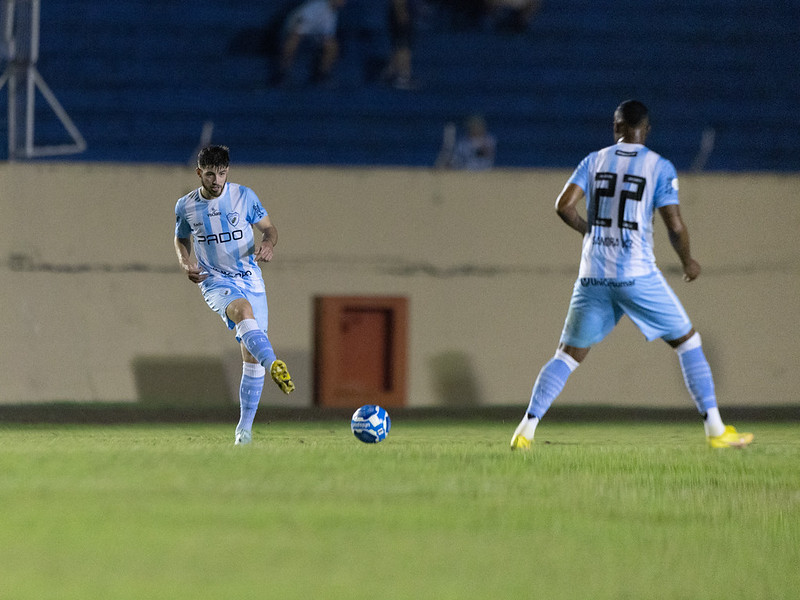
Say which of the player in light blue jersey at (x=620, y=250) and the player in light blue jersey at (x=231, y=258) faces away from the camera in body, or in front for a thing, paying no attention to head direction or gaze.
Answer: the player in light blue jersey at (x=620, y=250)

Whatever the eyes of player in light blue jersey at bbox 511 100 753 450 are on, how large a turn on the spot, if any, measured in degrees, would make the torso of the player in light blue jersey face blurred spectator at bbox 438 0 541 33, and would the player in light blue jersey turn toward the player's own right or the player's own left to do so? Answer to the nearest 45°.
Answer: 0° — they already face them

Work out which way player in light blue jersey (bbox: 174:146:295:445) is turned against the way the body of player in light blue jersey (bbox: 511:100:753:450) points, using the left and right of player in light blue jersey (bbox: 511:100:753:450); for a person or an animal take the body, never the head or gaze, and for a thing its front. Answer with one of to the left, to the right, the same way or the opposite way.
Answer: the opposite way

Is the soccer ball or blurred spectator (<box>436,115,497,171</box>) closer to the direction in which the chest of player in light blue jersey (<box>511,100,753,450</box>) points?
the blurred spectator

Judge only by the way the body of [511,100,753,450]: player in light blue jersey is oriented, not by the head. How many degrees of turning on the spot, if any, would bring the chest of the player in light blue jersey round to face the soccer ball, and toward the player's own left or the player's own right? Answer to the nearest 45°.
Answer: approximately 90° to the player's own left

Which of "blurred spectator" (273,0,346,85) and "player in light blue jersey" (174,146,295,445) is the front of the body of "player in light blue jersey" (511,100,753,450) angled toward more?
the blurred spectator

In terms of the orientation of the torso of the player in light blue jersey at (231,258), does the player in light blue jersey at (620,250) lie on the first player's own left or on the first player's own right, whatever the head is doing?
on the first player's own left

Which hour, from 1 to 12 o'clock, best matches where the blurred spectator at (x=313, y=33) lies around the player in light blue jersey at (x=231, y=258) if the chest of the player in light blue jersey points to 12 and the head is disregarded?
The blurred spectator is roughly at 6 o'clock from the player in light blue jersey.

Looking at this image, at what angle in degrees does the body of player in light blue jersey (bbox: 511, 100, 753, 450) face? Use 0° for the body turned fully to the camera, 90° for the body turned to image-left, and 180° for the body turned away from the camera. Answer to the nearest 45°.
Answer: approximately 180°

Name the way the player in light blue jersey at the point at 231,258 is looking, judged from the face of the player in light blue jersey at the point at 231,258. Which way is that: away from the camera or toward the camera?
toward the camera

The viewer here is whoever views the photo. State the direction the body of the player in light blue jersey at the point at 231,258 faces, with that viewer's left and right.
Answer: facing the viewer

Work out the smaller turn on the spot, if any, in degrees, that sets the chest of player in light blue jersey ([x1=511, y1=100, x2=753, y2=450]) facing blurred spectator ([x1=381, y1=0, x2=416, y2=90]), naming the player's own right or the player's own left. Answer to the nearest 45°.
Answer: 0° — they already face them

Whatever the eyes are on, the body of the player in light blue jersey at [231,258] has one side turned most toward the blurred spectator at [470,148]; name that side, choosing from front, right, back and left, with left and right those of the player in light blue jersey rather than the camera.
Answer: back

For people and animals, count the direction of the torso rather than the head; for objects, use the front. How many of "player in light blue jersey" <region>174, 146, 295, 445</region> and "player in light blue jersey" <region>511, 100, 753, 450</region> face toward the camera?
1
